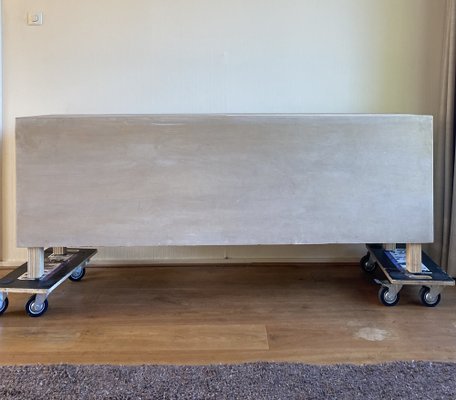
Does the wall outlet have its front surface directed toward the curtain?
no

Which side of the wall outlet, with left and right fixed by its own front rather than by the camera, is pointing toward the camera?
front

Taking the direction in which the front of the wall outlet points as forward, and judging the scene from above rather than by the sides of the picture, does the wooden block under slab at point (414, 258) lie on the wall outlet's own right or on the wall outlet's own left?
on the wall outlet's own left

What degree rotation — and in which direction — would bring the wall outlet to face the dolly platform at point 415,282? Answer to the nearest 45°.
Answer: approximately 45° to its left
